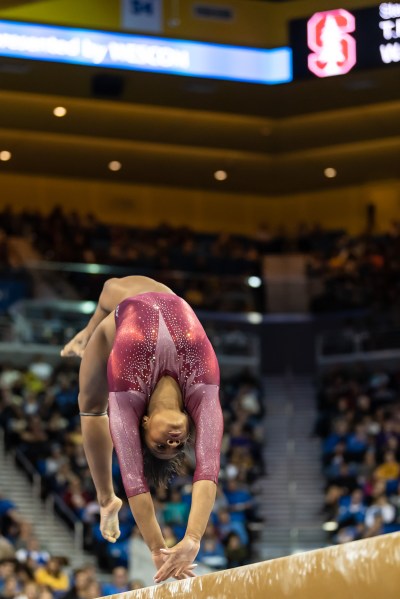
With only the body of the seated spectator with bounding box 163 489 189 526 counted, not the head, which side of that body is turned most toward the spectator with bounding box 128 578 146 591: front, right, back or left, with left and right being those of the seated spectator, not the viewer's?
front

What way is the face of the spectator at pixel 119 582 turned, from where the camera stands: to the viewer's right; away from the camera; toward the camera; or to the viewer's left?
toward the camera

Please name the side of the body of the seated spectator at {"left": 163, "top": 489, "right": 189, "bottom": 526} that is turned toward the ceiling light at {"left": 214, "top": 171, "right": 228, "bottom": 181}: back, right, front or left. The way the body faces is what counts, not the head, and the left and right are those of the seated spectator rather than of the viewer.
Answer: back

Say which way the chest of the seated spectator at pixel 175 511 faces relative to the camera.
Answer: toward the camera

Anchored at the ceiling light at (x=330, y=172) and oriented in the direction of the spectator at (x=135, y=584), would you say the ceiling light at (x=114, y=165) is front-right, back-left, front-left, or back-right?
front-right

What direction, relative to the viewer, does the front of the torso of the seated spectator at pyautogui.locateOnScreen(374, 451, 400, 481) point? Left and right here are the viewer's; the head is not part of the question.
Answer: facing the viewer and to the left of the viewer

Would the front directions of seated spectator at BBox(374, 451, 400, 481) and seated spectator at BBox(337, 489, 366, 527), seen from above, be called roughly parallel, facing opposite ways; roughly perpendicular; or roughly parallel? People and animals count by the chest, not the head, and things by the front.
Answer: roughly parallel

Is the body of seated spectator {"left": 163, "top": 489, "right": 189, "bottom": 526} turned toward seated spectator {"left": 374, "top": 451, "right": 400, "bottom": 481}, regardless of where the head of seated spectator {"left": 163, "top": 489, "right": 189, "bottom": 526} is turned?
no

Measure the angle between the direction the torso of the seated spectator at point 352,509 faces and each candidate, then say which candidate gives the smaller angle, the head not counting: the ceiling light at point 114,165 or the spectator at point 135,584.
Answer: the spectator

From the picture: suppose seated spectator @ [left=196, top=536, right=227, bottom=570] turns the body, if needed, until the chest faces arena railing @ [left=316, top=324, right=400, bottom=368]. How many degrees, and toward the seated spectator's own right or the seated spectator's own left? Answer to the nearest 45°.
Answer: approximately 135° to the seated spectator's own left

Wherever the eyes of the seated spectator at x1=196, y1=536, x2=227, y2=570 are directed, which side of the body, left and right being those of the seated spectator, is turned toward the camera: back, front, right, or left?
front

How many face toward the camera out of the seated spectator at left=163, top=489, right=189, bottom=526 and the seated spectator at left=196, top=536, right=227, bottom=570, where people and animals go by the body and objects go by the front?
2

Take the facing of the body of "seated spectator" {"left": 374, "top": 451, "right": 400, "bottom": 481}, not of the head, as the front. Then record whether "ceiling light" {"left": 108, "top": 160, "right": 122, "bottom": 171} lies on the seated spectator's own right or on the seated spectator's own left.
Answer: on the seated spectator's own right

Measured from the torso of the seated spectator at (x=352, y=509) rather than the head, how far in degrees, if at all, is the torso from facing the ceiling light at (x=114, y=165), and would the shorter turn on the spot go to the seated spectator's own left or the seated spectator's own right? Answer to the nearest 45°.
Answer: approximately 90° to the seated spectator's own right

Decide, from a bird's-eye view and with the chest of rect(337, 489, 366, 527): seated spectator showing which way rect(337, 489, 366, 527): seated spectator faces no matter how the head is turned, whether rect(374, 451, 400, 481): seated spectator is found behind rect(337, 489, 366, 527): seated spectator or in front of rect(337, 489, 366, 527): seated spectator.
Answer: behind
